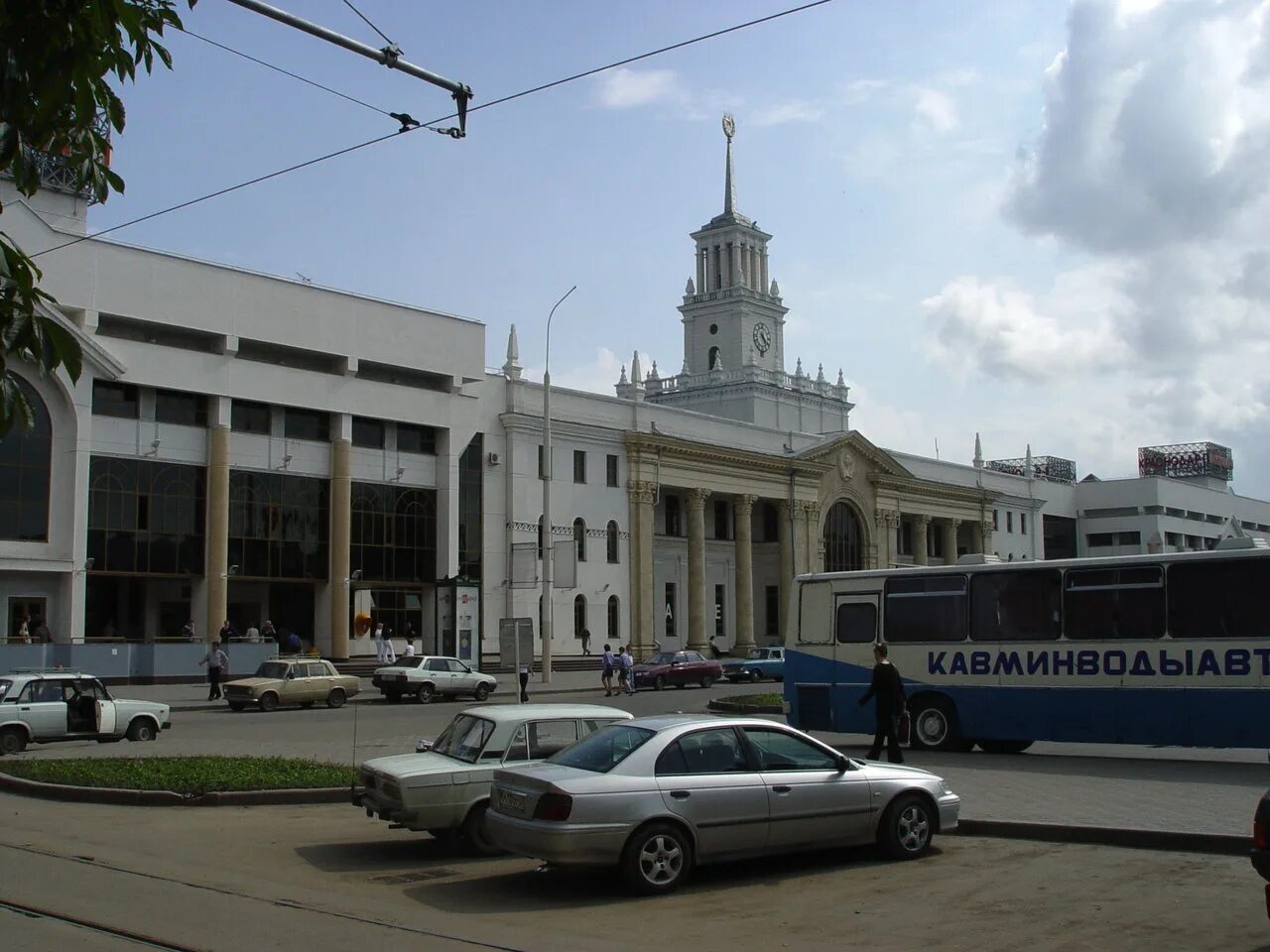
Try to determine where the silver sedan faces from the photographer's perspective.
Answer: facing away from the viewer and to the right of the viewer

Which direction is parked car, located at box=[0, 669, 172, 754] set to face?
to the viewer's right

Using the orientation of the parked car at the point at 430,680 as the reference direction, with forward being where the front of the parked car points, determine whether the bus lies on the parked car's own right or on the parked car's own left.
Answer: on the parked car's own right

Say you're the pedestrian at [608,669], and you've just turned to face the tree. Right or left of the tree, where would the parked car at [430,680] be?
right

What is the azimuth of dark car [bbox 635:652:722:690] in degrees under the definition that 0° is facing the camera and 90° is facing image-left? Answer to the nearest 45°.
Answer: approximately 45°

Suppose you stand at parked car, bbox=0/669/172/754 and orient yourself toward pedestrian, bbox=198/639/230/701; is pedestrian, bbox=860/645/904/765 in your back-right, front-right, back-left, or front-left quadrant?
back-right

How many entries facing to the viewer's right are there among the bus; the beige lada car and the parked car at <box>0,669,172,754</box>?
2

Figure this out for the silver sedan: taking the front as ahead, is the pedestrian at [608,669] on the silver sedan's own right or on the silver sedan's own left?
on the silver sedan's own left

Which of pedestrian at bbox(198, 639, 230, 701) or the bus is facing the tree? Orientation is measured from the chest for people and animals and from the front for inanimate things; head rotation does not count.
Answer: the pedestrian

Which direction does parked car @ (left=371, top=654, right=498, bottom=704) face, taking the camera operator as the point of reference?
facing away from the viewer and to the right of the viewer

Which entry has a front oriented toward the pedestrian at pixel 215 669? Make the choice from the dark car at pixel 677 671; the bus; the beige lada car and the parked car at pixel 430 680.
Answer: the dark car
